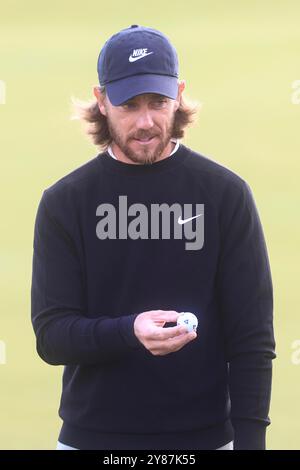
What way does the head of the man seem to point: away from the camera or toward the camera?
toward the camera

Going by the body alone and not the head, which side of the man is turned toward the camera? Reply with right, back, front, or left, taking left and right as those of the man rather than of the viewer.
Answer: front
